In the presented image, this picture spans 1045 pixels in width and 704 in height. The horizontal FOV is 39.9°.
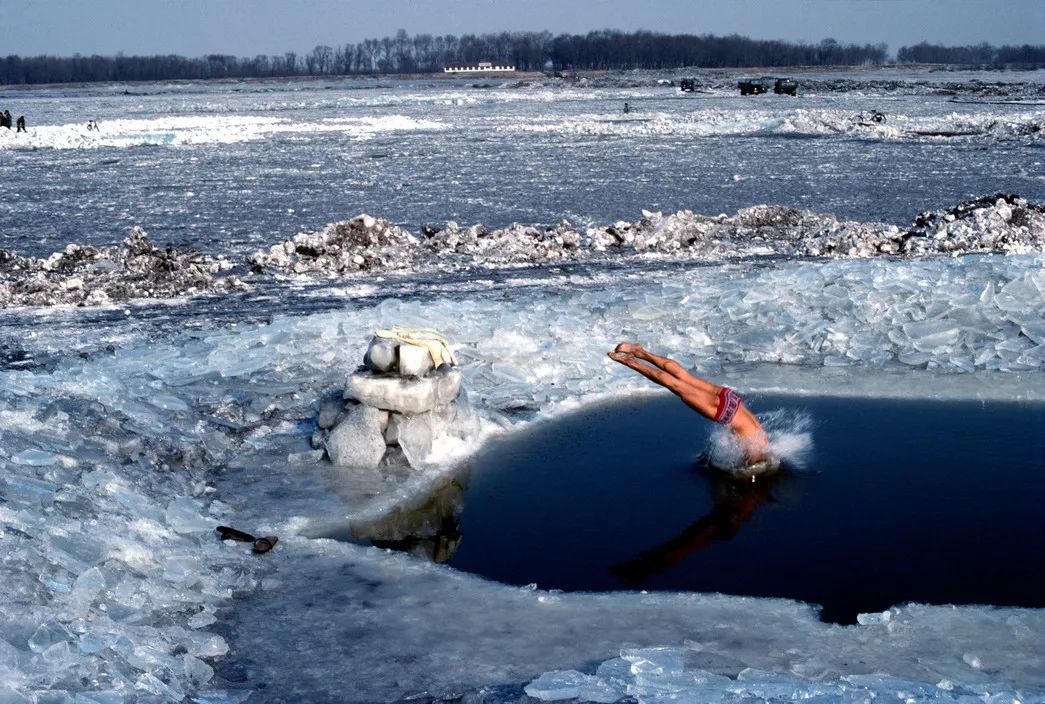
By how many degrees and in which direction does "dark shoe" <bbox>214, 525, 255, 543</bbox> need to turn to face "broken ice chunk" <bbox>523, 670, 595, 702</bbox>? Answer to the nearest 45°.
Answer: approximately 45° to its right

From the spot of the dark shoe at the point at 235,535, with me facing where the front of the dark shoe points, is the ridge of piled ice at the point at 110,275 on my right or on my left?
on my left

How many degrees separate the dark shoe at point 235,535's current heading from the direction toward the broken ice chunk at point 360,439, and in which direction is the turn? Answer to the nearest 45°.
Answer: approximately 45° to its left

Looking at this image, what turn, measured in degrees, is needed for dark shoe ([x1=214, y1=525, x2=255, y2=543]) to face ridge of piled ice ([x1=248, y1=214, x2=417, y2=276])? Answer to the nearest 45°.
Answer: approximately 90° to its left

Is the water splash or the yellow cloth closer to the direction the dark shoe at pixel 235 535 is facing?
the water splash

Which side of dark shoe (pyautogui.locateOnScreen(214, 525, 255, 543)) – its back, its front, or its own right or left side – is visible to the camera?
right

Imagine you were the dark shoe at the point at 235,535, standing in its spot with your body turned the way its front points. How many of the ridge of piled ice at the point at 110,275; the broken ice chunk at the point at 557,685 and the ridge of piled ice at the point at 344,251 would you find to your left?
2

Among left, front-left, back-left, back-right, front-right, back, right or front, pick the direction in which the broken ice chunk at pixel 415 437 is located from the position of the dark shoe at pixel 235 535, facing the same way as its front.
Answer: front-left

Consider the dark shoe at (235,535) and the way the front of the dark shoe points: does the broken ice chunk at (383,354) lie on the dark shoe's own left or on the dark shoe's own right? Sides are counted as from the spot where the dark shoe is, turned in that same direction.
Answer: on the dark shoe's own left

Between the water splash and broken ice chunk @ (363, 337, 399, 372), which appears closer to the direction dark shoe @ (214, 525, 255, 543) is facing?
the water splash

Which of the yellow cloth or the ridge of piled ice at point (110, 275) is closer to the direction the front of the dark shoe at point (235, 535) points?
the yellow cloth
